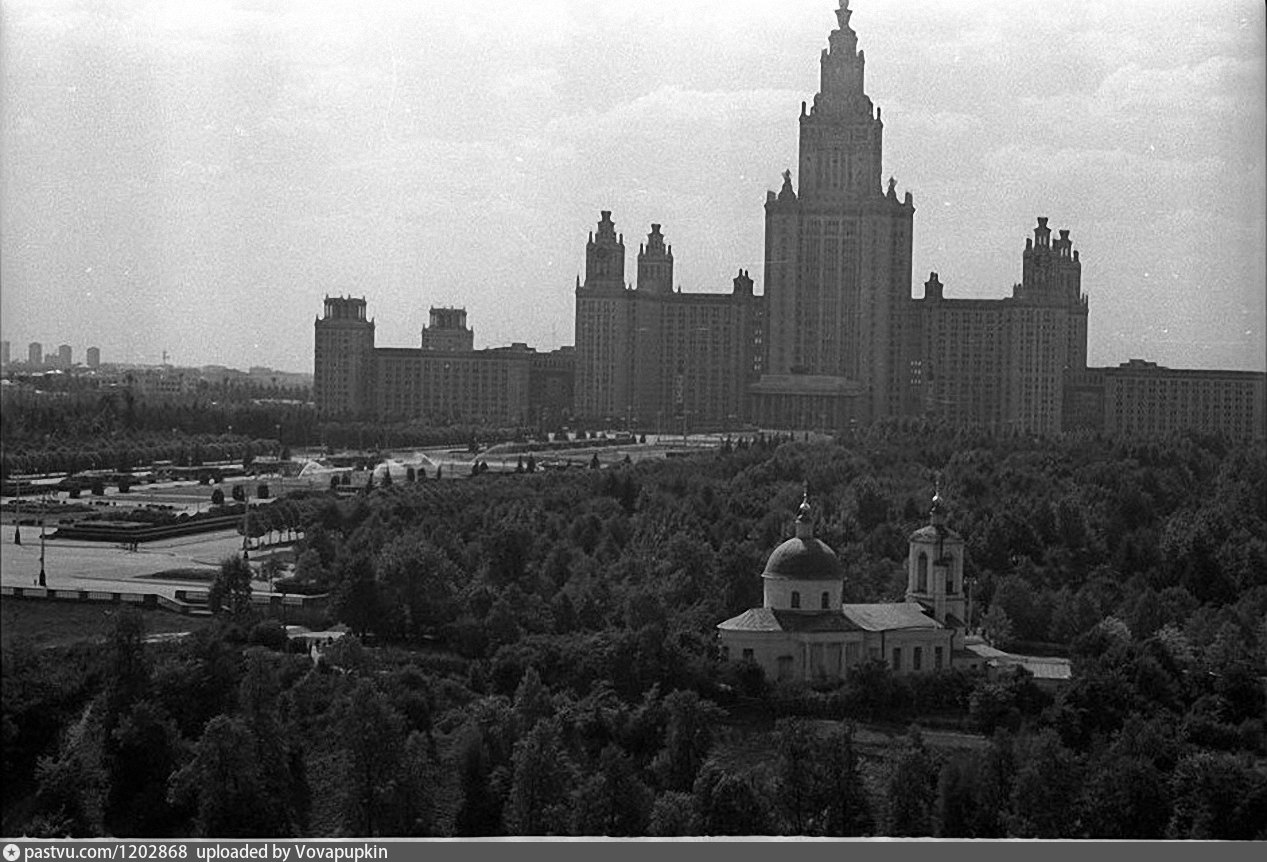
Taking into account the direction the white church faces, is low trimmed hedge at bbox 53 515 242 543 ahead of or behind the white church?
behind

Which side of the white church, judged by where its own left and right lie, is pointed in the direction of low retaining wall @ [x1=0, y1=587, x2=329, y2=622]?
back

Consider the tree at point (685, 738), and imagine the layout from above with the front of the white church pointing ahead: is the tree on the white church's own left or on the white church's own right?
on the white church's own right

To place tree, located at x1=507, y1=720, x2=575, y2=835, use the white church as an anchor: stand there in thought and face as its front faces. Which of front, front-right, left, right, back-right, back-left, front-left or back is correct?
back-right

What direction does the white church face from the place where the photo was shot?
facing to the right of the viewer

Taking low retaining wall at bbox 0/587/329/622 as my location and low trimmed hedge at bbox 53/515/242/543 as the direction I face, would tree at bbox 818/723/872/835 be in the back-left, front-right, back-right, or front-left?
back-right

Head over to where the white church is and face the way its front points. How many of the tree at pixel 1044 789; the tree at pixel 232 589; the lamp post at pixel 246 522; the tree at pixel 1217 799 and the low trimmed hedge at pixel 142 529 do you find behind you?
3

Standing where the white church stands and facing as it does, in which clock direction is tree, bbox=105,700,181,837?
The tree is roughly at 5 o'clock from the white church.

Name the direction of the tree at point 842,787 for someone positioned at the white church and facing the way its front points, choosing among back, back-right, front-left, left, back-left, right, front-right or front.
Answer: right

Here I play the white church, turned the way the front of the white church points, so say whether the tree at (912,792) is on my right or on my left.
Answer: on my right

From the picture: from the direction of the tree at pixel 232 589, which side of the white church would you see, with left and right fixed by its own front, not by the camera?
back

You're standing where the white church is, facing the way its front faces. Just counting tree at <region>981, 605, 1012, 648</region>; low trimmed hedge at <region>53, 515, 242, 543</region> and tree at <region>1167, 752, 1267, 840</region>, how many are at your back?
1

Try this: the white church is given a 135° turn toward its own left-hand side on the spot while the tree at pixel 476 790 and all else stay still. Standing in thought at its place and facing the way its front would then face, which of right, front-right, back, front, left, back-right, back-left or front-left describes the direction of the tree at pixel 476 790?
left
